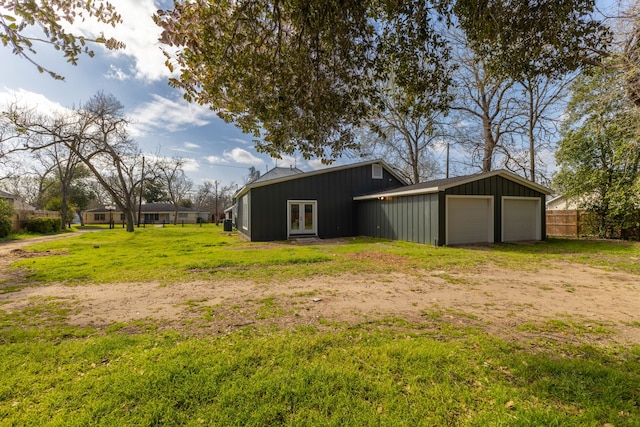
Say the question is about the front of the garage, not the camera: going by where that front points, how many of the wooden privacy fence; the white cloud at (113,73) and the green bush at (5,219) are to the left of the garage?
1

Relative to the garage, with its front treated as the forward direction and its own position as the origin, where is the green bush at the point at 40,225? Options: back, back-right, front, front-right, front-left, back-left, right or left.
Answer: back-right

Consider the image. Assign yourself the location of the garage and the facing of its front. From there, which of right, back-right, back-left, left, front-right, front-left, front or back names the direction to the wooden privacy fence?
left

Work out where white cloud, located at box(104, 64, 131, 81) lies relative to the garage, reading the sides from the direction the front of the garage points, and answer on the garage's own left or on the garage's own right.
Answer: on the garage's own right

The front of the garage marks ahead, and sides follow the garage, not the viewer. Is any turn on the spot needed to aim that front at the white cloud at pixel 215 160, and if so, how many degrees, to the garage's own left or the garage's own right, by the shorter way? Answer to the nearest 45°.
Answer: approximately 180°

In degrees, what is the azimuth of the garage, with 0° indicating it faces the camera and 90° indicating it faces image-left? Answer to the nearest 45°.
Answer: approximately 315°

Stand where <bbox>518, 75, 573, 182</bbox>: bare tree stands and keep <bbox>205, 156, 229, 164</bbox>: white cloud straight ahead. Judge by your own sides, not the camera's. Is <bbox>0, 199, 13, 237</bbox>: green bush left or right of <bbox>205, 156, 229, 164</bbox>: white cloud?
left

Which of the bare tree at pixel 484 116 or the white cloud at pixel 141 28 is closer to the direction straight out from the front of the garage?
the white cloud

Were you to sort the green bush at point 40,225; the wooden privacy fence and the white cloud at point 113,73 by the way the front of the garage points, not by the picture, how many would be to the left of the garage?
1

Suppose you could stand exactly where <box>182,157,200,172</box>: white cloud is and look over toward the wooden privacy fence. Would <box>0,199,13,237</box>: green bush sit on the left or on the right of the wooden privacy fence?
right
